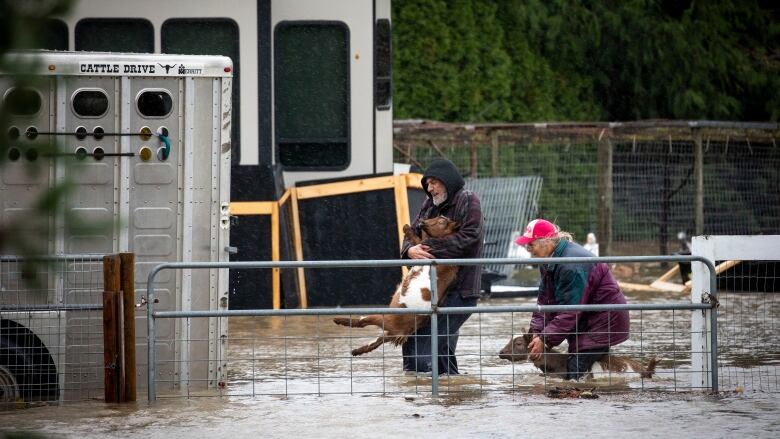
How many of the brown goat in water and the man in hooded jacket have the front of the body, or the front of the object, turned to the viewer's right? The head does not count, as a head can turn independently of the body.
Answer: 0

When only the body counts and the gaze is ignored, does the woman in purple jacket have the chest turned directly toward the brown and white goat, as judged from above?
yes

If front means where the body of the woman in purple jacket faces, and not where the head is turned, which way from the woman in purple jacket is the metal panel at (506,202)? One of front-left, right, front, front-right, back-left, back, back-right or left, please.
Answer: right

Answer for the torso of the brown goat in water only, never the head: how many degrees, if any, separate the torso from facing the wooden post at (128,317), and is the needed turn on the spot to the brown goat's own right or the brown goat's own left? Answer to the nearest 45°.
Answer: approximately 45° to the brown goat's own left

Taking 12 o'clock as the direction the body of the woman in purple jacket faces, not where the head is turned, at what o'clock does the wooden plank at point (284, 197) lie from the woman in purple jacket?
The wooden plank is roughly at 2 o'clock from the woman in purple jacket.

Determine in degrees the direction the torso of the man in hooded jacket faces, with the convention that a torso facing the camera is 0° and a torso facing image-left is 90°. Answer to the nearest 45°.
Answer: approximately 45°

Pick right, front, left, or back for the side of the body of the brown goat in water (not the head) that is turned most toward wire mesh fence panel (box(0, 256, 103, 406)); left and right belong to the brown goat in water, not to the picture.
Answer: front

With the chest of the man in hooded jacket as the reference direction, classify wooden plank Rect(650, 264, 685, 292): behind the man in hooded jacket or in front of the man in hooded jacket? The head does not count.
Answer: behind

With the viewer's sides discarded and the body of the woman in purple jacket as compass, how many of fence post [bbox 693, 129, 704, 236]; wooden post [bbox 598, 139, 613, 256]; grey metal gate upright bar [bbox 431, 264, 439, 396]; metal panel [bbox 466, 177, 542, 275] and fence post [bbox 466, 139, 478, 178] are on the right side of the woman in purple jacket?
4

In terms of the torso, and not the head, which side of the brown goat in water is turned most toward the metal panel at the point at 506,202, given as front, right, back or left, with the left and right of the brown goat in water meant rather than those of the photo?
right

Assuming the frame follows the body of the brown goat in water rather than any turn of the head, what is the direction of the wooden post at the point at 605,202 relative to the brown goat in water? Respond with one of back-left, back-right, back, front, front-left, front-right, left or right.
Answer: right

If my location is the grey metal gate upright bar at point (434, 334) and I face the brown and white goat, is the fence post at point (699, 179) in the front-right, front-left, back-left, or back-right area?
front-right

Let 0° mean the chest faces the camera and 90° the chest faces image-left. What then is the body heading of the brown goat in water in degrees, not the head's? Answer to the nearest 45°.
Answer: approximately 90°

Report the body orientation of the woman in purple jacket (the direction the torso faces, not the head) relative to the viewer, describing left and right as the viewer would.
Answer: facing to the left of the viewer

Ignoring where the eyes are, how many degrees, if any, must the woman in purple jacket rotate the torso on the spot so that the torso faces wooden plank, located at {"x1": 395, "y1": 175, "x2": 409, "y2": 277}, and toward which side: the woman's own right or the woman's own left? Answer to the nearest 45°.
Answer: approximately 90° to the woman's own right

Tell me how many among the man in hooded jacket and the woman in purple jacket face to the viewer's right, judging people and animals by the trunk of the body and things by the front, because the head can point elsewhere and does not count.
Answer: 0
